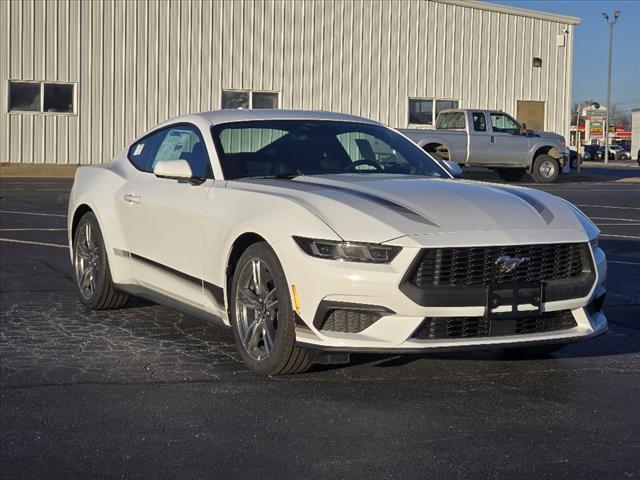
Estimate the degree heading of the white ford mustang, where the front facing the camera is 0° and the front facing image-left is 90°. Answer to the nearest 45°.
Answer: approximately 315°

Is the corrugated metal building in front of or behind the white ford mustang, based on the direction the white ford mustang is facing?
behind

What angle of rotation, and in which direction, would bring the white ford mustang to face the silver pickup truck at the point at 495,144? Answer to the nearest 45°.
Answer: approximately 135° to its left
